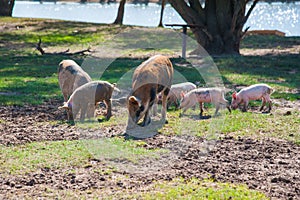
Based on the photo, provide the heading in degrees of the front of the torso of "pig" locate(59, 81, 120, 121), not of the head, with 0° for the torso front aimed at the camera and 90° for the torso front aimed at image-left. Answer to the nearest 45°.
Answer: approximately 90°

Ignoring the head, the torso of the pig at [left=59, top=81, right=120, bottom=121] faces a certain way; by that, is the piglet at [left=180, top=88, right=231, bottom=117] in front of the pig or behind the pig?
behind

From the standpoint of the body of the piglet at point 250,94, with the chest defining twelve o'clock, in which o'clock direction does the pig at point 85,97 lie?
The pig is roughly at 11 o'clock from the piglet.

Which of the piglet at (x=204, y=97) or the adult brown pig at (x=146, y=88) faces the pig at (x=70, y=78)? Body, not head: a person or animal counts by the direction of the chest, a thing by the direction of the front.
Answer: the piglet

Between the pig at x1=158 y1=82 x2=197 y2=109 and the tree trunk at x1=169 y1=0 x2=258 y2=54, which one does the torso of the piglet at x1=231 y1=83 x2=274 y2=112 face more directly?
the pig

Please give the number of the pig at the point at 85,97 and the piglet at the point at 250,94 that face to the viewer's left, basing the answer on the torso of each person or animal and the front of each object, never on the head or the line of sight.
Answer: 2

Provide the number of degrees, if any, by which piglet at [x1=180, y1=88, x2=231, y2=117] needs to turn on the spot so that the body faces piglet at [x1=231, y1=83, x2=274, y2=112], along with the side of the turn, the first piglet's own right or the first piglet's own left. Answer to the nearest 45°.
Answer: approximately 135° to the first piglet's own right

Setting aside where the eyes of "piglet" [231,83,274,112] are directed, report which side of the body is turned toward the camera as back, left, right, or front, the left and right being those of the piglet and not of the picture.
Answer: left

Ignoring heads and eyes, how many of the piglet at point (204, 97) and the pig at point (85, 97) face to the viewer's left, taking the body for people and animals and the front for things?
2

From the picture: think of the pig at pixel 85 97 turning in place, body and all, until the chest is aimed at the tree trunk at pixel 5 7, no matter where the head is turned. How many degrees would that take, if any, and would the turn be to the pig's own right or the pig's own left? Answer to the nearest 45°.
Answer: approximately 90° to the pig's own right

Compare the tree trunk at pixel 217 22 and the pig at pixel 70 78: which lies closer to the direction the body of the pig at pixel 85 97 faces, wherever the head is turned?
the pig
